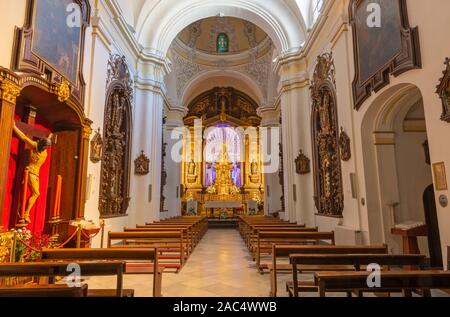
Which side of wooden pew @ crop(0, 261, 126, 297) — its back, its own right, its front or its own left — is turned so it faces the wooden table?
right

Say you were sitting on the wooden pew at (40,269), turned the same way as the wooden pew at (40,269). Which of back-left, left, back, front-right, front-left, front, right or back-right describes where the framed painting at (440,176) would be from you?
right

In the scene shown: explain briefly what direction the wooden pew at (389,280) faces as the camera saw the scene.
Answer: facing away from the viewer

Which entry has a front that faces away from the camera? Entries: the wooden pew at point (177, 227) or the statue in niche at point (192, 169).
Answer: the wooden pew

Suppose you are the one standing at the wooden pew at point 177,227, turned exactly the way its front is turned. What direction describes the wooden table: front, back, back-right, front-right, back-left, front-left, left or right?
back-right

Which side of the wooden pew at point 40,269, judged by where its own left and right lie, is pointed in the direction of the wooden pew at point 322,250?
right

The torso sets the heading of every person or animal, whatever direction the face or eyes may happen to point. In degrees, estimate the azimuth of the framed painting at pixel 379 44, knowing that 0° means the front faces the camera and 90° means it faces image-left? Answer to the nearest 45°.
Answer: approximately 45°

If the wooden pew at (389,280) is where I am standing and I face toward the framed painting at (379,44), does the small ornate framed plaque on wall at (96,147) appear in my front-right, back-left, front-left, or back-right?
front-left

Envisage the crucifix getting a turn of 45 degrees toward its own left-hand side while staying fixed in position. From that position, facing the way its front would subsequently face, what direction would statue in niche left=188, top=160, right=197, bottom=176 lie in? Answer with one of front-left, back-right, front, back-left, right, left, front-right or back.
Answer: front-left

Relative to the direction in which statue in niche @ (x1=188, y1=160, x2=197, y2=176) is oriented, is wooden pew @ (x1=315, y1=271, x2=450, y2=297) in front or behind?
in front

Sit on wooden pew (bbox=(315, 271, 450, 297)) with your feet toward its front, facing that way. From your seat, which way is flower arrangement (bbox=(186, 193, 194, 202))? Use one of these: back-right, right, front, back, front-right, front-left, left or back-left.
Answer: front-left

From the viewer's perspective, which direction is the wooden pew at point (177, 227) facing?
away from the camera

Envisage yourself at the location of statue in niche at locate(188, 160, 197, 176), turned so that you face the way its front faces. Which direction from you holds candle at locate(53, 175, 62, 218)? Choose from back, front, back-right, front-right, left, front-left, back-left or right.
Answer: front

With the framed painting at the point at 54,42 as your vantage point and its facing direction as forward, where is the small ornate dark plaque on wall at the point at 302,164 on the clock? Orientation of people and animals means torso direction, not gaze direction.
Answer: The small ornate dark plaque on wall is roughly at 10 o'clock from the framed painting.

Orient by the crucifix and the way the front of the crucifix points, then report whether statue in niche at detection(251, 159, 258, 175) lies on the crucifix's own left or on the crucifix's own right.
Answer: on the crucifix's own left

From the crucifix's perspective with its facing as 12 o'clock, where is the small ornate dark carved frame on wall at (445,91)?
The small ornate dark carved frame on wall is roughly at 12 o'clock from the crucifix.

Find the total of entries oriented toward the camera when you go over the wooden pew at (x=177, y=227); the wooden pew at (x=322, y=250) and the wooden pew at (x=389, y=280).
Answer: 0

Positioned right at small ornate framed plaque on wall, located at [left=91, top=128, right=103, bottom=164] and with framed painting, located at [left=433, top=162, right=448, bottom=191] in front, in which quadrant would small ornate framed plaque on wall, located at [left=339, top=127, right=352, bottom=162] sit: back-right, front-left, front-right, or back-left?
front-left

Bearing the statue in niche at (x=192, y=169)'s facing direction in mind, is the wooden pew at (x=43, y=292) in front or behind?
in front

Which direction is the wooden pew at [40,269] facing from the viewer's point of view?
away from the camera
